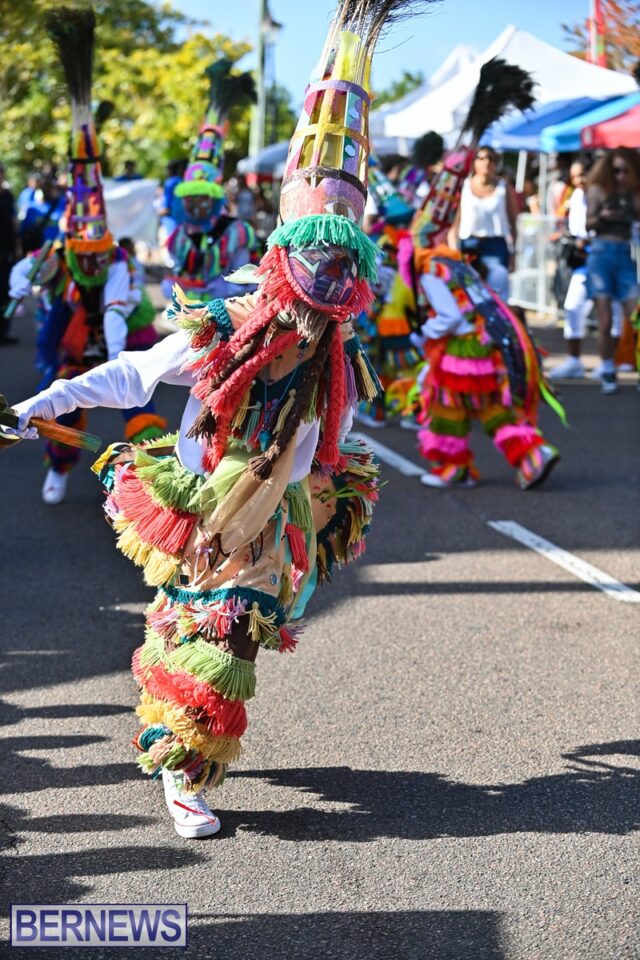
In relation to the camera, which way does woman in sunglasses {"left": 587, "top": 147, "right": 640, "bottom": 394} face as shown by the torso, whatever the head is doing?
toward the camera

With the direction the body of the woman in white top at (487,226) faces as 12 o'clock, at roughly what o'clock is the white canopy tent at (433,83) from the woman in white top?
The white canopy tent is roughly at 6 o'clock from the woman in white top.

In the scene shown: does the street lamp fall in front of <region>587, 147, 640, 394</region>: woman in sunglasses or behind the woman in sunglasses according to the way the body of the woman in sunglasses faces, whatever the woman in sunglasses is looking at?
behind

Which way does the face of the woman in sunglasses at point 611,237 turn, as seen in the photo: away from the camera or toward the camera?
toward the camera

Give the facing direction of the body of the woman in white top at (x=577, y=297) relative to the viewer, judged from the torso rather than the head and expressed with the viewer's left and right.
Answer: facing the viewer and to the left of the viewer

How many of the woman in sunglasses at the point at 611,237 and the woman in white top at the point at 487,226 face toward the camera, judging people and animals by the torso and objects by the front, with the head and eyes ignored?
2

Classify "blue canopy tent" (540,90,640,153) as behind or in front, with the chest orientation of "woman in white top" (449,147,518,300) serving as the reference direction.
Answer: behind

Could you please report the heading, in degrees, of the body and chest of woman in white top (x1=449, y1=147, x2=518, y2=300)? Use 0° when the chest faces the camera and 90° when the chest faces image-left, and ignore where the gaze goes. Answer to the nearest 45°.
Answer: approximately 0°
